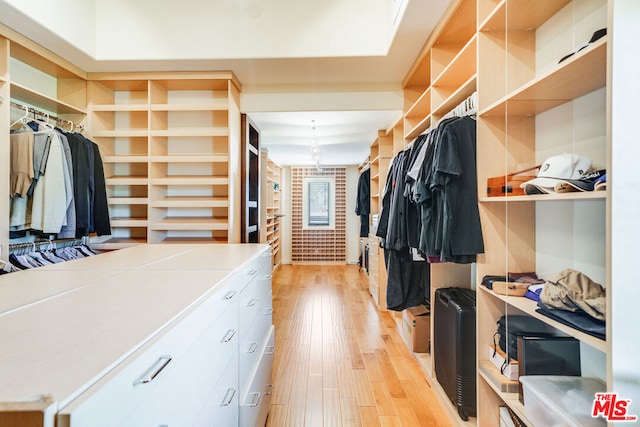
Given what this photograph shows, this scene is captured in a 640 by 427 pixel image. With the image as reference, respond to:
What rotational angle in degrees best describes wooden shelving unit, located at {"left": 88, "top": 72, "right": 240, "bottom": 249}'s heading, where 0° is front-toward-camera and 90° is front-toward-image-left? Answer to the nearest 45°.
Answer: approximately 0°

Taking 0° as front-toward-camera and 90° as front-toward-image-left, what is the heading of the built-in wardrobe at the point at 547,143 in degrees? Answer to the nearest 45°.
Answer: approximately 45°

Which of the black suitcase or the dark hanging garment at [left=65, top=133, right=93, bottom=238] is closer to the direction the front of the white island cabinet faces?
the black suitcase

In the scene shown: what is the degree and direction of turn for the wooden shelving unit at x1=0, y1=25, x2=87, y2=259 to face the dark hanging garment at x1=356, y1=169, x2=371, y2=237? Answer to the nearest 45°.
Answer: approximately 45° to its left

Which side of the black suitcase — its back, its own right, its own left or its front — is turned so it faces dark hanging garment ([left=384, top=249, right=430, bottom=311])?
right

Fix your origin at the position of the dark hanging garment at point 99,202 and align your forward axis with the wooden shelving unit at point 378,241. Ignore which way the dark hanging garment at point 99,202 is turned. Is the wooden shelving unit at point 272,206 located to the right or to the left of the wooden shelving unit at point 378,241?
left

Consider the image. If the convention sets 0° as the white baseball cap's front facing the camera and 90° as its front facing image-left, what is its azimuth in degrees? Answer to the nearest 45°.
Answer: approximately 45°

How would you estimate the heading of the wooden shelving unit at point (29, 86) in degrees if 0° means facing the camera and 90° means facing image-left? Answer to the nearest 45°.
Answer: approximately 315°

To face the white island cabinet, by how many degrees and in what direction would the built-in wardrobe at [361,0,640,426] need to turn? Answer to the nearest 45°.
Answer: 0° — it already faces it

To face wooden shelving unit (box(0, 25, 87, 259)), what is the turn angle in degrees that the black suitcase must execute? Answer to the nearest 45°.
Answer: approximately 45° to its right

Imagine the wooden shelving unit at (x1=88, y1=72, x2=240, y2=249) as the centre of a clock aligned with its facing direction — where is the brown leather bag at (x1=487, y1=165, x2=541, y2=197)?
The brown leather bag is roughly at 11 o'clock from the wooden shelving unit.

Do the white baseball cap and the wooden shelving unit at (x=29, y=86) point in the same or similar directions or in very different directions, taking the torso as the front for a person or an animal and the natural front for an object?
very different directions
